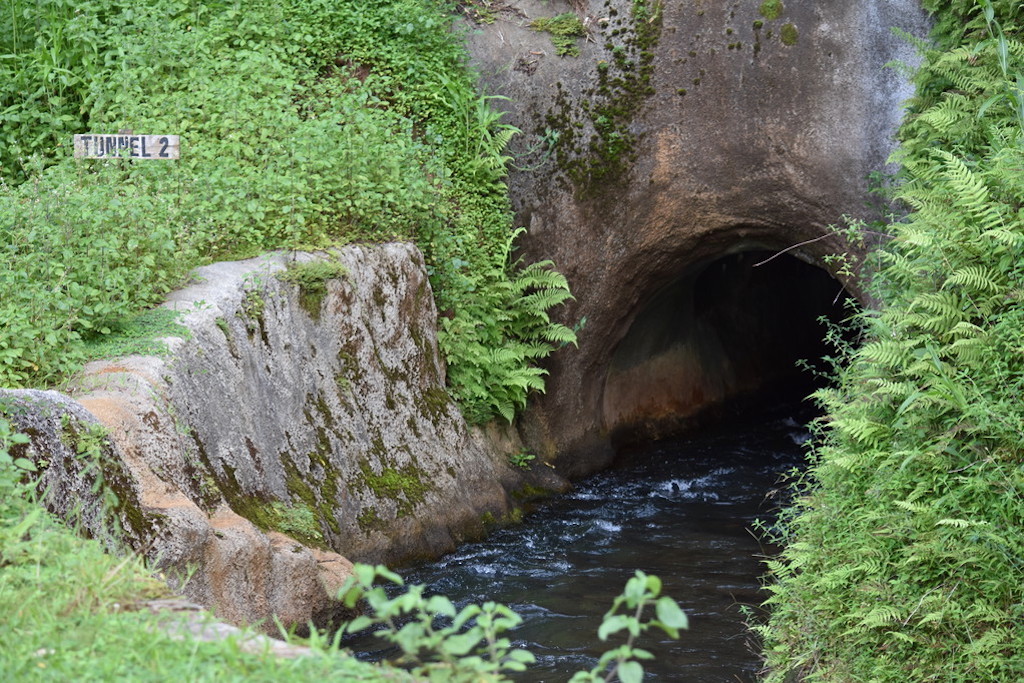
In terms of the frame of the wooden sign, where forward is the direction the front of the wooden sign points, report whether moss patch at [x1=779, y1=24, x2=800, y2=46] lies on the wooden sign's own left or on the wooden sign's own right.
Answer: on the wooden sign's own left

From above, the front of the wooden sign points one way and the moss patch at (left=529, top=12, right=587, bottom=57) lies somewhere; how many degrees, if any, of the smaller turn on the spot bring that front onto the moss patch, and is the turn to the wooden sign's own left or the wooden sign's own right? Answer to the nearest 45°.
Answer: approximately 135° to the wooden sign's own left

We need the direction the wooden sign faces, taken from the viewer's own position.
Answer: facing the viewer

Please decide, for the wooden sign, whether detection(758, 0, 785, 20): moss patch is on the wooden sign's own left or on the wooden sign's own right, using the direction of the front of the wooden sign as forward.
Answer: on the wooden sign's own left
